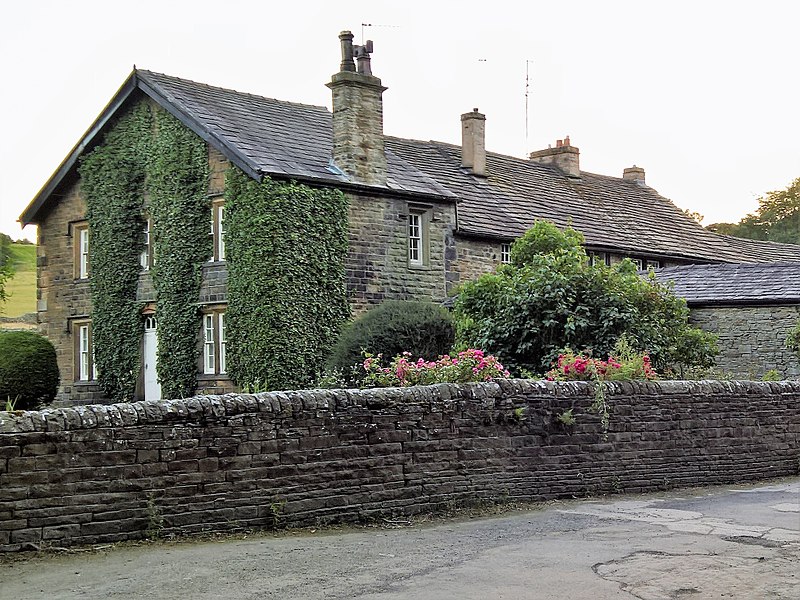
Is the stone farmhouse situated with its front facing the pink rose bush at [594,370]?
no

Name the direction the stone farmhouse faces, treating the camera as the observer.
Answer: facing the viewer and to the left of the viewer

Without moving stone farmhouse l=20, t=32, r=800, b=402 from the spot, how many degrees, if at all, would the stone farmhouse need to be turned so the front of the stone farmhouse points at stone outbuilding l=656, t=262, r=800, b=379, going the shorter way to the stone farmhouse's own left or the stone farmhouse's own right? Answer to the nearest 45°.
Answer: approximately 135° to the stone farmhouse's own left

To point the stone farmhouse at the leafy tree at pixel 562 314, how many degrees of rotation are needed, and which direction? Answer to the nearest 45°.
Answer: approximately 90° to its left

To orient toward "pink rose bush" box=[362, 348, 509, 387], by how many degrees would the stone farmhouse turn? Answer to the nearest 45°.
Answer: approximately 45° to its left

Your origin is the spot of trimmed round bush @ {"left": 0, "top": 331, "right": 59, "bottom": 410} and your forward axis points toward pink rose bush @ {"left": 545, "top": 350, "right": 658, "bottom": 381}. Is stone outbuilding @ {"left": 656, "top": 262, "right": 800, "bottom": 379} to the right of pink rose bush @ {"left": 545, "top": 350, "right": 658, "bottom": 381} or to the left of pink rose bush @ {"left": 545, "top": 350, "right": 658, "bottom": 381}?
left

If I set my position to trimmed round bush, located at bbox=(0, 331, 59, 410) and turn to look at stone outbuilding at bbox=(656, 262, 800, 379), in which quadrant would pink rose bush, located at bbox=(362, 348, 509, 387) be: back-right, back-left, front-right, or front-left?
front-right

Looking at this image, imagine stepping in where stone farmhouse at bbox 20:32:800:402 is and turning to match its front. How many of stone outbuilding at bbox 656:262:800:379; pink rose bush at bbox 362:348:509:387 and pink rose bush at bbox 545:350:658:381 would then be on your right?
0

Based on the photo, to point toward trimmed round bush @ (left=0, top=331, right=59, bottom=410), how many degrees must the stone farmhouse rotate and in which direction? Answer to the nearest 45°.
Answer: approximately 45° to its right

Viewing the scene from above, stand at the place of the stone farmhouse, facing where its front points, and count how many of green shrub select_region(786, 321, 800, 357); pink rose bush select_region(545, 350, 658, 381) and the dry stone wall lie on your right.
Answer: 0

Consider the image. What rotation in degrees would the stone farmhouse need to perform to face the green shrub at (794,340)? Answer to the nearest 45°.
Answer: approximately 135° to its left

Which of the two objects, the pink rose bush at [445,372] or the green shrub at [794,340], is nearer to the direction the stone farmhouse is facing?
the pink rose bush

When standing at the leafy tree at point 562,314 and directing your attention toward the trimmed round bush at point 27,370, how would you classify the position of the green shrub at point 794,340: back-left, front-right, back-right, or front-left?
back-right

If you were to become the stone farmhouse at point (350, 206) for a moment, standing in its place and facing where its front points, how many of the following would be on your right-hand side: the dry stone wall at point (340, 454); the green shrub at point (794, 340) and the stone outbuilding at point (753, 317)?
0
